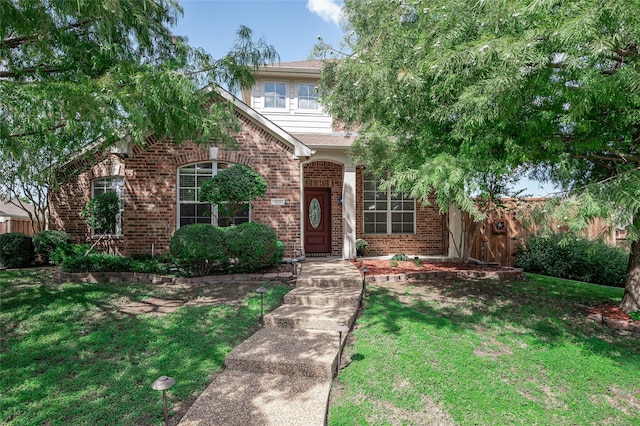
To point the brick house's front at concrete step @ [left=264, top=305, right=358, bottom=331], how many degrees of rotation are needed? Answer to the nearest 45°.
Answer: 0° — it already faces it

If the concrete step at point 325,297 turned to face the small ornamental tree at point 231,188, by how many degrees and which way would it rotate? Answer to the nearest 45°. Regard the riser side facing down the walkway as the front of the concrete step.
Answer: approximately 135° to its right

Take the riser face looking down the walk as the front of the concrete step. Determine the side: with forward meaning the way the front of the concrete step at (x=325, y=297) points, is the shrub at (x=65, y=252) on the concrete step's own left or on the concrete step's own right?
on the concrete step's own right

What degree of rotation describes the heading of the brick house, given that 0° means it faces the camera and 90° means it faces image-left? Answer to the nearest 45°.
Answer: approximately 0°

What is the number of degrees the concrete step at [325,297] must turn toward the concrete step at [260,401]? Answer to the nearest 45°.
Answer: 0° — it already faces it

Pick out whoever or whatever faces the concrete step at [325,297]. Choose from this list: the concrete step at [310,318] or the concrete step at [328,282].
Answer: the concrete step at [328,282]

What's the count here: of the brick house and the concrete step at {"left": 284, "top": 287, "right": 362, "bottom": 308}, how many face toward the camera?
2

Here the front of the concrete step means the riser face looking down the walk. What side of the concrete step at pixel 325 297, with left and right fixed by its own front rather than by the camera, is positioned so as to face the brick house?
back

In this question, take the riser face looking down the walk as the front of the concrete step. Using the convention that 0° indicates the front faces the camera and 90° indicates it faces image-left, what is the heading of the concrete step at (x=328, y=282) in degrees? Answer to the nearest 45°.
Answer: approximately 0°

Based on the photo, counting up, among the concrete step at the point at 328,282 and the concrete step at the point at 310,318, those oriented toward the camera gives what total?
2

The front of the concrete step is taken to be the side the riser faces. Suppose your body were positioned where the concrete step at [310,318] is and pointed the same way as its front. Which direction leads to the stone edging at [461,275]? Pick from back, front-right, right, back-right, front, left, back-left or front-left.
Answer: back-left

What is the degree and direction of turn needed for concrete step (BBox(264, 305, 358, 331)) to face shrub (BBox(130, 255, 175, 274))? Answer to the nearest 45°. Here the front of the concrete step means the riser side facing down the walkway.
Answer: approximately 135° to its right
